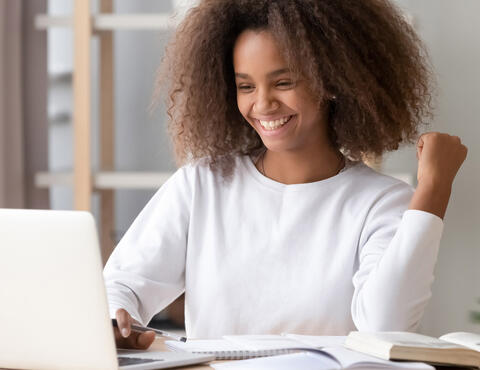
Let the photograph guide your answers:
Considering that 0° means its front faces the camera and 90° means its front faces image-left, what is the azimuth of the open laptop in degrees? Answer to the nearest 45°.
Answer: approximately 225°

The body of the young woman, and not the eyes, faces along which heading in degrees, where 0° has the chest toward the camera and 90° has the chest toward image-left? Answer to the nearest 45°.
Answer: approximately 0°

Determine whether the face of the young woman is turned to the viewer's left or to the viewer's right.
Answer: to the viewer's left

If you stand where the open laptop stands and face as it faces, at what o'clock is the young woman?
The young woman is roughly at 12 o'clock from the open laptop.

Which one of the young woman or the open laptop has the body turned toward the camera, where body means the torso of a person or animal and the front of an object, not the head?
the young woman

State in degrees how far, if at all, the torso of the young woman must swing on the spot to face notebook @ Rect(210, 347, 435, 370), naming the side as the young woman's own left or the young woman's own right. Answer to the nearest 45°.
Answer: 0° — they already face it

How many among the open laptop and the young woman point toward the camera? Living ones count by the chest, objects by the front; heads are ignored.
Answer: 1
